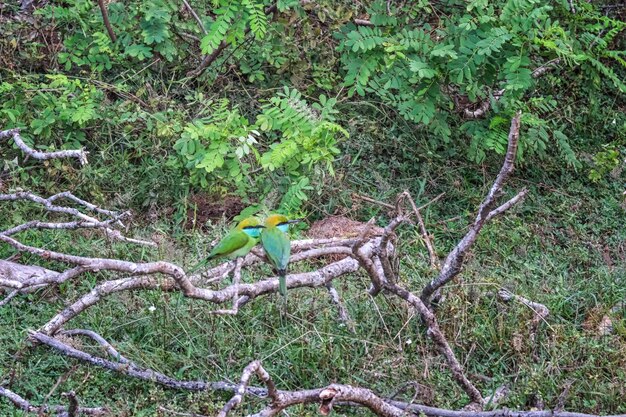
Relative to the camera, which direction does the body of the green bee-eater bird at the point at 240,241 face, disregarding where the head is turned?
to the viewer's right

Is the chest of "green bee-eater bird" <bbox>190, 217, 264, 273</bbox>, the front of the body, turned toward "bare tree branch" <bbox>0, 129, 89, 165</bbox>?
no

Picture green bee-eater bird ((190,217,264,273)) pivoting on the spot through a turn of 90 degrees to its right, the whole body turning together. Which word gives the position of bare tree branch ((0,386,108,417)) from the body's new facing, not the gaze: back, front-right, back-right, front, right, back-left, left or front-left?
front-right

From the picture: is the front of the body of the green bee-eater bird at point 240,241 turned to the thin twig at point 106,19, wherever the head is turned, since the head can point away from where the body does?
no

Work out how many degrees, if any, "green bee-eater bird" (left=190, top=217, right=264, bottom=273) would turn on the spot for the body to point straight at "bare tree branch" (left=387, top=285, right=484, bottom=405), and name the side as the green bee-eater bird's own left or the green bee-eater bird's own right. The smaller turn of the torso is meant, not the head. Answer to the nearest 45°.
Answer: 0° — it already faces it

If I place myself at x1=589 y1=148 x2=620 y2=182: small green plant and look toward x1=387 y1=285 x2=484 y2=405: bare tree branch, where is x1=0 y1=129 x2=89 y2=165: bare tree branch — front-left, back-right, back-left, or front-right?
front-right

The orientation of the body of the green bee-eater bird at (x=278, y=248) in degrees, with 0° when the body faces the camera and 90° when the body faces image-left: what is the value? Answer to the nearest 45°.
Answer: approximately 225°

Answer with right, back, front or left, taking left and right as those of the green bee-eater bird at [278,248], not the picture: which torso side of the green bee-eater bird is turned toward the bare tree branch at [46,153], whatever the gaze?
left

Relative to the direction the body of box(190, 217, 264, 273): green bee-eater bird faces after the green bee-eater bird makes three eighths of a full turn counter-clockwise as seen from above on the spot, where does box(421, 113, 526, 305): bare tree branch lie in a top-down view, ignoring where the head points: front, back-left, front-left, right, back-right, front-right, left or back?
back-right

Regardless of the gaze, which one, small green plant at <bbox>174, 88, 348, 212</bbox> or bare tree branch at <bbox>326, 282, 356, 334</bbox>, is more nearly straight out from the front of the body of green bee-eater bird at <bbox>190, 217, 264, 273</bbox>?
the bare tree branch

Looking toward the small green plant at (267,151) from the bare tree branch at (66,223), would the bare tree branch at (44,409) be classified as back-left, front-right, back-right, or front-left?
back-right

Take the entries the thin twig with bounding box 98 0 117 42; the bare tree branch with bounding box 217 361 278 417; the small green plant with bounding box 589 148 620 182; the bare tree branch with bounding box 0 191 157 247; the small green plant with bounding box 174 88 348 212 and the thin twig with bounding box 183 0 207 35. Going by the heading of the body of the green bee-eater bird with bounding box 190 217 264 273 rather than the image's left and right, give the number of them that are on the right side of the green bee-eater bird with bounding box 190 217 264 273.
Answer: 1
